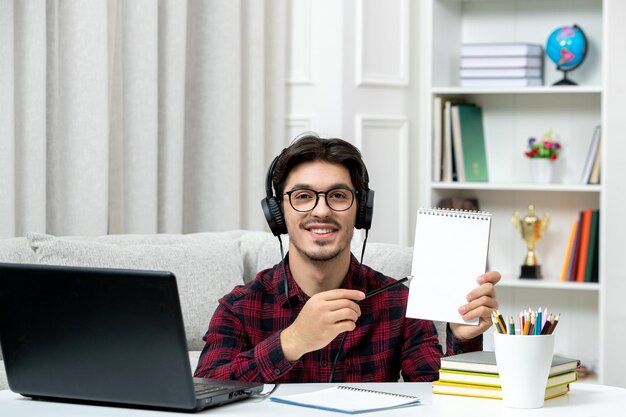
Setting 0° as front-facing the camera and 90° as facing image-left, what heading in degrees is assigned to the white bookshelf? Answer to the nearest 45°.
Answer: approximately 0°

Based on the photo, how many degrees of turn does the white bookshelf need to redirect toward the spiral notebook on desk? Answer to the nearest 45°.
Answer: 0° — it already faces it

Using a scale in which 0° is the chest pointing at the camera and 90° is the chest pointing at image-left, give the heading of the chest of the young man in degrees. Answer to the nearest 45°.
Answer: approximately 0°

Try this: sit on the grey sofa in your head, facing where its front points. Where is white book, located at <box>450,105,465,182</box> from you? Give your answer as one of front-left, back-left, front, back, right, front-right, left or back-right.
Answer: back-left

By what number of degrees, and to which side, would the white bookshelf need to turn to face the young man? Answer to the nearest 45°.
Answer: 0° — it already faces them

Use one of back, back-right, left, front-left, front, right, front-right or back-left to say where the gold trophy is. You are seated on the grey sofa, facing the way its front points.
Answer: back-left

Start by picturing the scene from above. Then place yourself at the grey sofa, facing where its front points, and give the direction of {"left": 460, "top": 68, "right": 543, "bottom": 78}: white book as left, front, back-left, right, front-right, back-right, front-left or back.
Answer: back-left
